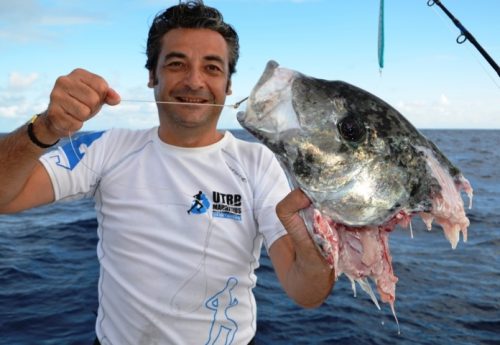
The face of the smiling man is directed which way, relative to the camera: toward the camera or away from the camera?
toward the camera

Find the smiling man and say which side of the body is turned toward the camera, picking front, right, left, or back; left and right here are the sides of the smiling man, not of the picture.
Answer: front
